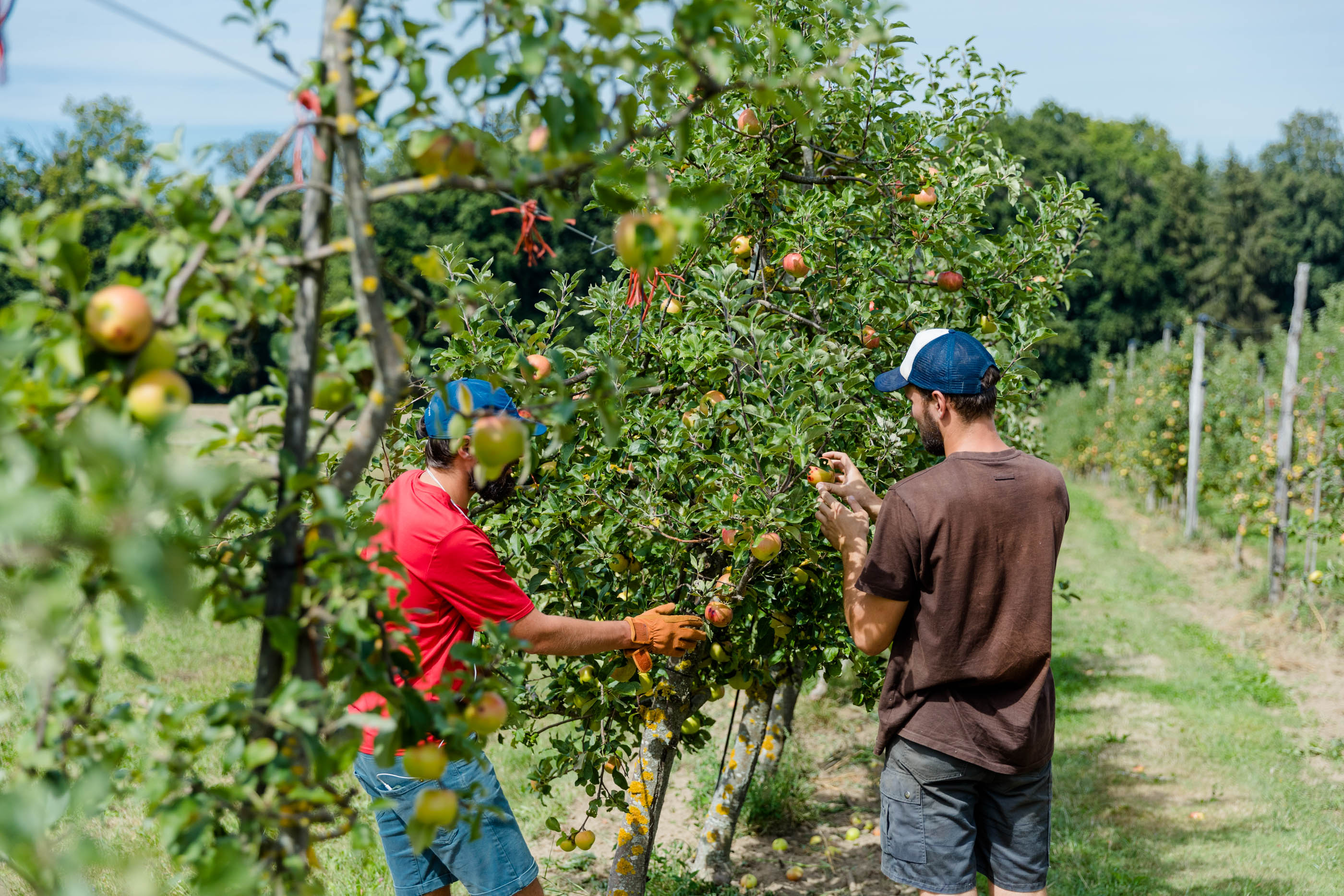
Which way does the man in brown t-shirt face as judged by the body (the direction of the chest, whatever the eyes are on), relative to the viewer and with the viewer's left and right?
facing away from the viewer and to the left of the viewer

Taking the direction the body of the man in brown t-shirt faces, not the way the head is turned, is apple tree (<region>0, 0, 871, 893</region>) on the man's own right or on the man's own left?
on the man's own left

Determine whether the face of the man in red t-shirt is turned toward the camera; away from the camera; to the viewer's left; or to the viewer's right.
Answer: to the viewer's right

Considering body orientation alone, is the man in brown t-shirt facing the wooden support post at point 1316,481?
no

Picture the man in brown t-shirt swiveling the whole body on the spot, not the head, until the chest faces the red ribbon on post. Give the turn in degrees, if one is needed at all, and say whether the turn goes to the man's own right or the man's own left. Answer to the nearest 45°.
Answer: approximately 90° to the man's own left

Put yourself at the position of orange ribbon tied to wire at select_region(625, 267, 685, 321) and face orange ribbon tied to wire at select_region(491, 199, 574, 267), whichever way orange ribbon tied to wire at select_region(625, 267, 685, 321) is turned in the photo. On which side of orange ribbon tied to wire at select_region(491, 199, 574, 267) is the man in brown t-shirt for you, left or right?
left

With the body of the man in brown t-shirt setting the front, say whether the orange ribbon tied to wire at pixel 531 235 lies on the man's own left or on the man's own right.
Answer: on the man's own left

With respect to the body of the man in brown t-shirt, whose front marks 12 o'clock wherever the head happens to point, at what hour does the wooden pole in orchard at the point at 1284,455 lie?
The wooden pole in orchard is roughly at 2 o'clock from the man in brown t-shirt.

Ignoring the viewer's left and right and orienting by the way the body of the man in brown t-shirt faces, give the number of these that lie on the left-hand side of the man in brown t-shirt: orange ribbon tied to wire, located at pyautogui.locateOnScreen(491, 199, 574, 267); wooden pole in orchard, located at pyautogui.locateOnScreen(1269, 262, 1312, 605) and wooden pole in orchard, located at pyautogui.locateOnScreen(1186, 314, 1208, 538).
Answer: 1

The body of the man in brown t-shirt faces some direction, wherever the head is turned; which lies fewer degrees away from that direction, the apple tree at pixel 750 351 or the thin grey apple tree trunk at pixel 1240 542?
the apple tree

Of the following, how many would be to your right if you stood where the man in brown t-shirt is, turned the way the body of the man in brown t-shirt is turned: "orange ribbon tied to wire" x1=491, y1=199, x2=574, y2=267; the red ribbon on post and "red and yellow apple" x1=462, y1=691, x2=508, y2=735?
0

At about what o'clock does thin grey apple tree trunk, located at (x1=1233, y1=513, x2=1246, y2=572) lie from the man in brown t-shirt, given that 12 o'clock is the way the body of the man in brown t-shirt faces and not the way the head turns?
The thin grey apple tree trunk is roughly at 2 o'clock from the man in brown t-shirt.

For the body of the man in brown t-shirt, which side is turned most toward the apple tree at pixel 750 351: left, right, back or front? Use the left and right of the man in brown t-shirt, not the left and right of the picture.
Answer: front

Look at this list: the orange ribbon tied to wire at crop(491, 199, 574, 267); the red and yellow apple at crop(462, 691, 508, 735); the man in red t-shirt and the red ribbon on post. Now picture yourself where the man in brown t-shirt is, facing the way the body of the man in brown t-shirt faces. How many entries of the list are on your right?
0

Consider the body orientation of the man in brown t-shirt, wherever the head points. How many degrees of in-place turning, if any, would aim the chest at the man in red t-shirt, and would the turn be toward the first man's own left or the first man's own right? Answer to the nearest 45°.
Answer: approximately 45° to the first man's own left

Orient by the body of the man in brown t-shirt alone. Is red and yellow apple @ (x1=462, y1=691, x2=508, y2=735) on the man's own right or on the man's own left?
on the man's own left

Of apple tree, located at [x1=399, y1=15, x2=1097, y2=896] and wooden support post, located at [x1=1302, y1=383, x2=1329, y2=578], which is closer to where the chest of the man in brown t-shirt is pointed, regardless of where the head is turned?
the apple tree

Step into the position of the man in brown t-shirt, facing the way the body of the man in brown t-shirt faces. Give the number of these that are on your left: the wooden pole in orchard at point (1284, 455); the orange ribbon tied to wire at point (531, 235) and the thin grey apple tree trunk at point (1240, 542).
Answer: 1
